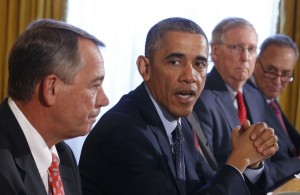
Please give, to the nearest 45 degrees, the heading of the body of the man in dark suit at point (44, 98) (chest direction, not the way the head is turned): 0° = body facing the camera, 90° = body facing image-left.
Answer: approximately 315°

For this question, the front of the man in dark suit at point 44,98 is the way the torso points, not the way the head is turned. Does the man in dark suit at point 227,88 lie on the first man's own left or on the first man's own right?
on the first man's own left

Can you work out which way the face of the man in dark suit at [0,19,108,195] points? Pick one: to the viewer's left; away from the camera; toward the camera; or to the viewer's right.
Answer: to the viewer's right

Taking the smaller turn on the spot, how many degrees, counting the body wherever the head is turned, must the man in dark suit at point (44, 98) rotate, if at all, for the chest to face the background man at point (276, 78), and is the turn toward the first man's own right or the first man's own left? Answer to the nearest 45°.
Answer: approximately 90° to the first man's own left

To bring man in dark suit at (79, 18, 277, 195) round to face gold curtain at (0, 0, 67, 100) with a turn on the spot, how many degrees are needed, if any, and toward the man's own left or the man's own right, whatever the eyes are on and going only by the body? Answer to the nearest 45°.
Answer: approximately 180°

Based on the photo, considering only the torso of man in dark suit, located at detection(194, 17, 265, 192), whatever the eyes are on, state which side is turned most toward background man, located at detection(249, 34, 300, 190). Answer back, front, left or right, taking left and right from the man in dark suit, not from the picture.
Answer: left
